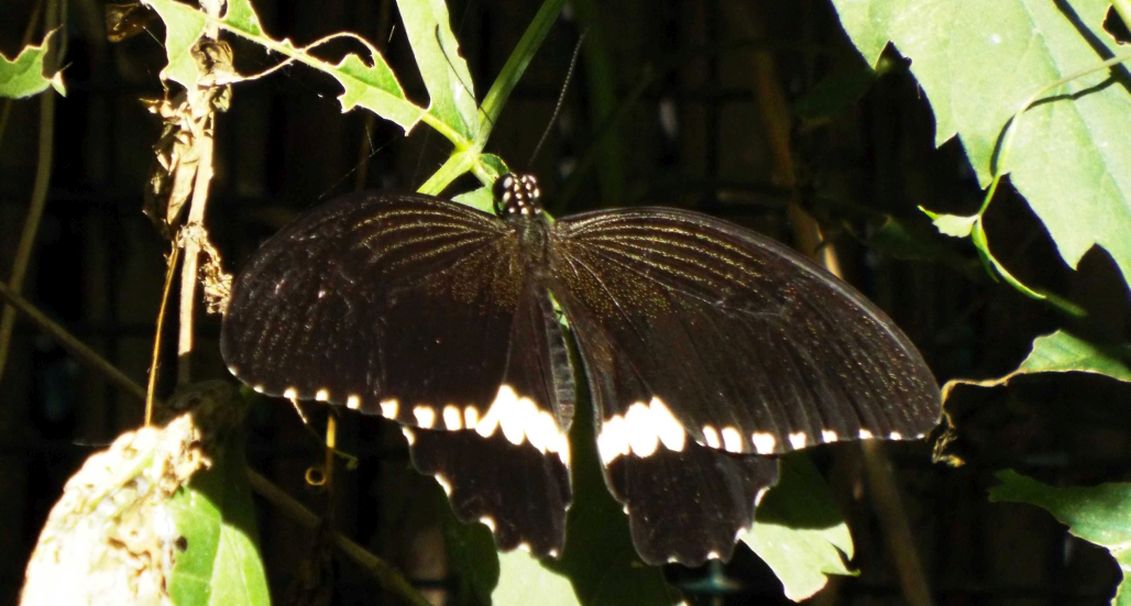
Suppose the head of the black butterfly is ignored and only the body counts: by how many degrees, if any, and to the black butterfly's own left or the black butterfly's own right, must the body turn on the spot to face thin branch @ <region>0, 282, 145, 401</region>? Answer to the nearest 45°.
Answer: approximately 90° to the black butterfly's own left

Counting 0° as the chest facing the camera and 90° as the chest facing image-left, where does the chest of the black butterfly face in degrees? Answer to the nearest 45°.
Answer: approximately 180°

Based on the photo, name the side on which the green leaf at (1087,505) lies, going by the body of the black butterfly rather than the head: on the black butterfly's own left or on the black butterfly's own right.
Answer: on the black butterfly's own right
